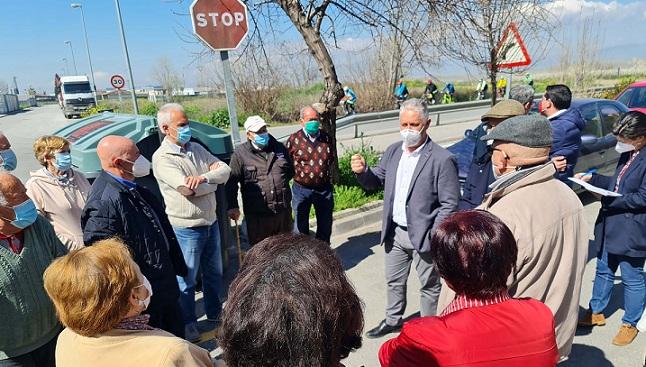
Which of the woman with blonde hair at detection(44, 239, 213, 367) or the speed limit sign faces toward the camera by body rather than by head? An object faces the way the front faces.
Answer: the speed limit sign

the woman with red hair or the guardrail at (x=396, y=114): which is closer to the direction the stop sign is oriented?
the woman with red hair

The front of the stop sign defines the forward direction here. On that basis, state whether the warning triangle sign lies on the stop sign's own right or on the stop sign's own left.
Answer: on the stop sign's own left

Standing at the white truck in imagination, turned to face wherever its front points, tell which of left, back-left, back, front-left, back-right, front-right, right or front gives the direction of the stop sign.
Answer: front

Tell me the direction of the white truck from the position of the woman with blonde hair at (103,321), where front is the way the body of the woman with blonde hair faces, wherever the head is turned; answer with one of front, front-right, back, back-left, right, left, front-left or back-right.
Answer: front-left

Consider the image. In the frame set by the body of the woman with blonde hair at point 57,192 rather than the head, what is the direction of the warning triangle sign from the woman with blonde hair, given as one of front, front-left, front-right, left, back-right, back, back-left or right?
front-left

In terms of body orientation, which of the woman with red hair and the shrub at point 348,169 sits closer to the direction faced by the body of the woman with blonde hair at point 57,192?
the woman with red hair

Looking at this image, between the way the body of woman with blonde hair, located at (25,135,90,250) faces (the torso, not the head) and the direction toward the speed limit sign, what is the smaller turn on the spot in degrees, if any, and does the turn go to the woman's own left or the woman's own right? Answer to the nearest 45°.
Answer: approximately 135° to the woman's own left

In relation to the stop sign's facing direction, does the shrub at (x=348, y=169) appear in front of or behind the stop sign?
behind

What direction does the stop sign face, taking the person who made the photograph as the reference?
facing the viewer

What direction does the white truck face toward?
toward the camera

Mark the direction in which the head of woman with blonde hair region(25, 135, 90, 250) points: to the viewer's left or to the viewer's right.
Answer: to the viewer's right

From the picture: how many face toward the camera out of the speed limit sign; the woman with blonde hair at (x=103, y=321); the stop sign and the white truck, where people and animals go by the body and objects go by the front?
3

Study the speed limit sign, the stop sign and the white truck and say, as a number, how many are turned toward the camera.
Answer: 3

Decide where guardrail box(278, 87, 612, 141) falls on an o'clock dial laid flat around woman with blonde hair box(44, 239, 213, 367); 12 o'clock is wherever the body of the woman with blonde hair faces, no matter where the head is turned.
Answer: The guardrail is roughly at 12 o'clock from the woman with blonde hair.

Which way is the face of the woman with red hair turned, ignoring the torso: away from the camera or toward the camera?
away from the camera

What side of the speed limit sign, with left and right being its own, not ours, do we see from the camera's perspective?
front

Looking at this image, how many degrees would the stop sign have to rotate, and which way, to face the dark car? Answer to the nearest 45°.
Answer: approximately 90° to its left

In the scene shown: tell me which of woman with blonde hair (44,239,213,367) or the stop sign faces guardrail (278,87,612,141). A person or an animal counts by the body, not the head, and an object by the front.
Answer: the woman with blonde hair

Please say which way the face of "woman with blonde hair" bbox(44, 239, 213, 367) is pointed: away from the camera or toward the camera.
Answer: away from the camera

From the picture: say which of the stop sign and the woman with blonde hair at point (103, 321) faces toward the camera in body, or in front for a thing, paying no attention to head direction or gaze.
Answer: the stop sign
